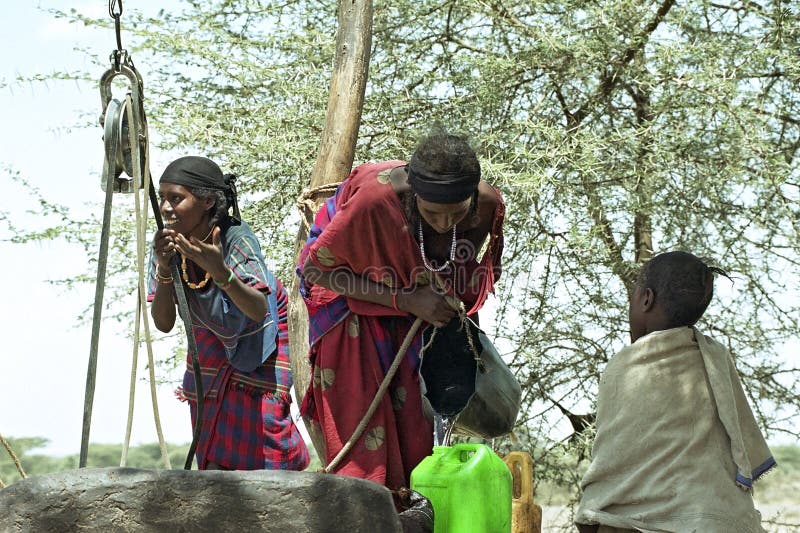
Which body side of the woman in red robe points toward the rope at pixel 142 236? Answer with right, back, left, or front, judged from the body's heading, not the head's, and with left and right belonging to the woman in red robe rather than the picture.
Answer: right

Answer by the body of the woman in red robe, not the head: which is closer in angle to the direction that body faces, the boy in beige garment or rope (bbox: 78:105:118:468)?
the boy in beige garment

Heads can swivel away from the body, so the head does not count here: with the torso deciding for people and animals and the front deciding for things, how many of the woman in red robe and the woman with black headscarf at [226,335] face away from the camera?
0

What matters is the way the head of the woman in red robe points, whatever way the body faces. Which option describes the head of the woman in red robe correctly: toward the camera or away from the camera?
toward the camera

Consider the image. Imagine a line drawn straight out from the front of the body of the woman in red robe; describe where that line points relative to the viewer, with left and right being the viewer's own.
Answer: facing the viewer and to the right of the viewer

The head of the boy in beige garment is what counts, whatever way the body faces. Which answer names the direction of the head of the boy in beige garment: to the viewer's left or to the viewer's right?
to the viewer's left

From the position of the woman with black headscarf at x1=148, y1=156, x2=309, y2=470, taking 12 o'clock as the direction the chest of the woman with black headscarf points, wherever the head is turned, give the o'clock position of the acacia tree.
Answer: The acacia tree is roughly at 6 o'clock from the woman with black headscarf.

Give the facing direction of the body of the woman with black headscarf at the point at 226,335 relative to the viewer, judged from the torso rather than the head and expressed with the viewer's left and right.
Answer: facing the viewer and to the left of the viewer

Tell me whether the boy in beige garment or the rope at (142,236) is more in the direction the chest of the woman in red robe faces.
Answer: the boy in beige garment

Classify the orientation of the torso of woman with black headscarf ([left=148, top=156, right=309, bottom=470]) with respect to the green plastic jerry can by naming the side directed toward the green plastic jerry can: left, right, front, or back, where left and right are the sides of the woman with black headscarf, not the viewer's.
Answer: left
